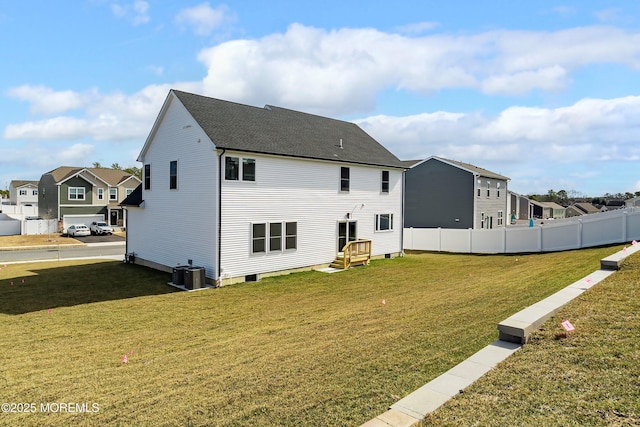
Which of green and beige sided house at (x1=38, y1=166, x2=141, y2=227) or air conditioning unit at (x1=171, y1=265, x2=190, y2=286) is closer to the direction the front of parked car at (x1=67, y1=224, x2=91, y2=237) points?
the green and beige sided house

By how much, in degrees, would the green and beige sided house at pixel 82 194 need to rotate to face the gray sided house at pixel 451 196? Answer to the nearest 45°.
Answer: approximately 45° to its left

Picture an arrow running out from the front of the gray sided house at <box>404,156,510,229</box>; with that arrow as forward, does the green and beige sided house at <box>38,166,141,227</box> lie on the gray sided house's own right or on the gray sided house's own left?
on the gray sided house's own left

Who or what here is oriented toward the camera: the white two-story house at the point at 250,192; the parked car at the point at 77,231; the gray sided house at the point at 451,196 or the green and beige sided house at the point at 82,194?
the green and beige sided house at the point at 82,194

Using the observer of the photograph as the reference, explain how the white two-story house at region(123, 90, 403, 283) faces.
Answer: facing away from the viewer and to the left of the viewer

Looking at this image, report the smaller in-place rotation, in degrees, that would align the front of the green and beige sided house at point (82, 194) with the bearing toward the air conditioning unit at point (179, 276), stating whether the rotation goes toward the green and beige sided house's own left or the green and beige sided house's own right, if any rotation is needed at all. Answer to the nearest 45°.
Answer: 0° — it already faces it

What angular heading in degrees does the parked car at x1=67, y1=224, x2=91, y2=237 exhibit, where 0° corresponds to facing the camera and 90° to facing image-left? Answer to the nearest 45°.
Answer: approximately 135°

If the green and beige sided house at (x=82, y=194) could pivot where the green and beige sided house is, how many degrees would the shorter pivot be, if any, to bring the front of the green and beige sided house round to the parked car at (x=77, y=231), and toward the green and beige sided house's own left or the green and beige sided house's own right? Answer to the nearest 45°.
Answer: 0° — it already faces it
